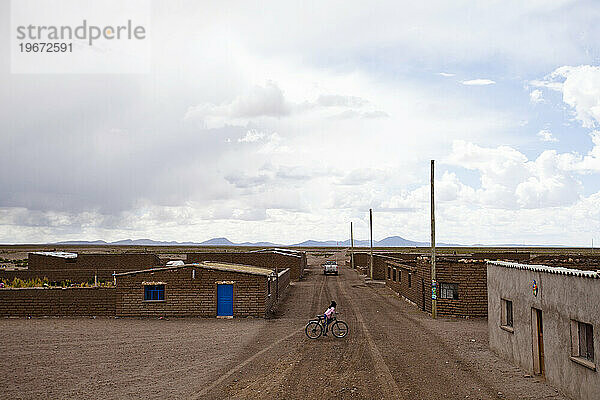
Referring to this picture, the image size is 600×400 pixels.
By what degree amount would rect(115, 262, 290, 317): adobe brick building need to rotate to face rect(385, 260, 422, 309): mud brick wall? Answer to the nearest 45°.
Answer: approximately 135° to its left

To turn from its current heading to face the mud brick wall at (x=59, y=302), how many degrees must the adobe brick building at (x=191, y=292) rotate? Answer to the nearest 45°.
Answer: approximately 90° to its right

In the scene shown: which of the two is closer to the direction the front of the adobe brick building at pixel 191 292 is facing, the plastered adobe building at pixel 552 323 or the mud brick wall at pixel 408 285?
the plastered adobe building

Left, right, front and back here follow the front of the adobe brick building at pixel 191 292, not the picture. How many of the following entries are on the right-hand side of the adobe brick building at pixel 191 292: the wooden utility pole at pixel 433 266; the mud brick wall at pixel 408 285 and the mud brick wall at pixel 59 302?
1

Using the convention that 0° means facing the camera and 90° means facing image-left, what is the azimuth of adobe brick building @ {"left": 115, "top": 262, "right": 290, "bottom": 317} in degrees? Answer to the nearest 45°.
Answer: approximately 0°

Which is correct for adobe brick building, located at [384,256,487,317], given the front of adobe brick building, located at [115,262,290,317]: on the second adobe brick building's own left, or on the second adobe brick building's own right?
on the second adobe brick building's own left

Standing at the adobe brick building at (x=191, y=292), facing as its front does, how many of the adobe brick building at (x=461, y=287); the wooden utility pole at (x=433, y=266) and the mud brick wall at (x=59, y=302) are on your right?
1

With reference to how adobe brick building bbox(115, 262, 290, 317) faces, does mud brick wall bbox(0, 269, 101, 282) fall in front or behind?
behind

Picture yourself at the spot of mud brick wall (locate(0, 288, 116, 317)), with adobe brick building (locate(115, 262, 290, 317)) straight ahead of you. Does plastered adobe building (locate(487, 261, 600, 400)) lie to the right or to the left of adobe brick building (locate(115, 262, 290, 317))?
right

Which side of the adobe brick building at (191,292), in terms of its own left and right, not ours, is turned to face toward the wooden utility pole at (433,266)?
left
